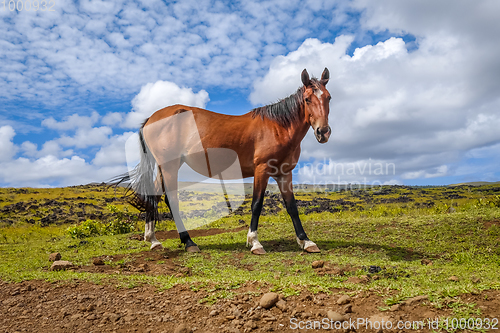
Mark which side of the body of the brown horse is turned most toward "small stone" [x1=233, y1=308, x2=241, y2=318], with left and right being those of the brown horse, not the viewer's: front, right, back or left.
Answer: right

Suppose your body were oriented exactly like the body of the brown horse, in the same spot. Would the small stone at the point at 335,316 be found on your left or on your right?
on your right

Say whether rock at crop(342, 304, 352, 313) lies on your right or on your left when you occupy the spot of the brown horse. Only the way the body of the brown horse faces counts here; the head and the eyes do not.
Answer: on your right

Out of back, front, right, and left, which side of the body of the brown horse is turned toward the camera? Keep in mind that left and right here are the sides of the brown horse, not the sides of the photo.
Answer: right

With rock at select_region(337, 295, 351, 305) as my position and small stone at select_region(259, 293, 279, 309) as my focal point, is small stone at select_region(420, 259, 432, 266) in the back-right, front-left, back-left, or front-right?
back-right

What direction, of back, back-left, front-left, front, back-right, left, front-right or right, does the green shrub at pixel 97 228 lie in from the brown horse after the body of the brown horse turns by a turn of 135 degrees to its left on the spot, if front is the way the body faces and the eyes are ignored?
front

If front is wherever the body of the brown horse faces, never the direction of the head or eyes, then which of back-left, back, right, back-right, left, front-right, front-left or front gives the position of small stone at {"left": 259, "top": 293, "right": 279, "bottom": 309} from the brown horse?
right

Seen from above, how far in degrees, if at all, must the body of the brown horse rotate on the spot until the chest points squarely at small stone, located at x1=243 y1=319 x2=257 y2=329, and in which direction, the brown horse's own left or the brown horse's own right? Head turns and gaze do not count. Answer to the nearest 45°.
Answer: approximately 90° to the brown horse's own right

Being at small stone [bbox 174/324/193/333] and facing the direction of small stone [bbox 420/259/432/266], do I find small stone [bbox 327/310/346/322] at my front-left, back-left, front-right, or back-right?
front-right

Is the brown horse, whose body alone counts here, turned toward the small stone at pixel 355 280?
no

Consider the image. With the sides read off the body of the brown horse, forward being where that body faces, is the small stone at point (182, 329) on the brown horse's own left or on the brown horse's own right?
on the brown horse's own right

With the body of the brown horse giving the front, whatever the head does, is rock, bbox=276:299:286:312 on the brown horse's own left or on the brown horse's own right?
on the brown horse's own right

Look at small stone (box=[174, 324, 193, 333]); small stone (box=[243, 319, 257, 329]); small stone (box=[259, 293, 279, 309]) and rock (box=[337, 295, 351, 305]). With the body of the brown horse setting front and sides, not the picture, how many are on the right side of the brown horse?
4

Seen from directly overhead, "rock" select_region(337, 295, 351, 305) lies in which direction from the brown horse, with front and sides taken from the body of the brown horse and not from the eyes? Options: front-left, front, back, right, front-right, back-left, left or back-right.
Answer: right

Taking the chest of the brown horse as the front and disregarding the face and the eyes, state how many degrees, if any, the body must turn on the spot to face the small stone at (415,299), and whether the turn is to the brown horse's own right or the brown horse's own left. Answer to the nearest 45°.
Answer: approximately 90° to the brown horse's own right

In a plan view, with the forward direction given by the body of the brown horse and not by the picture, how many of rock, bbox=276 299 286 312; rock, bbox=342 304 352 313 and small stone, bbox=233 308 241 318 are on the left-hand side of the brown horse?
0

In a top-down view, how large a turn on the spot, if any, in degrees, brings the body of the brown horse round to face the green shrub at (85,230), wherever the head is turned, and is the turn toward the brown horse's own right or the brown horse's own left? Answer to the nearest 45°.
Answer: approximately 135° to the brown horse's own left
